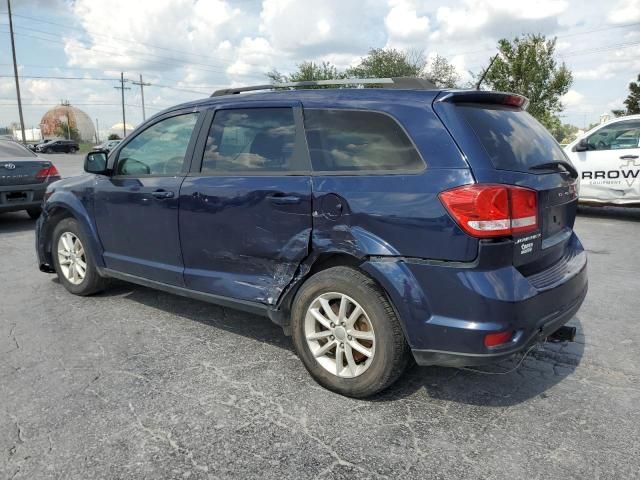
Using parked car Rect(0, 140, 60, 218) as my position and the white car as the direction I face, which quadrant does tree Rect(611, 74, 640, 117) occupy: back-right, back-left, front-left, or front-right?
front-left

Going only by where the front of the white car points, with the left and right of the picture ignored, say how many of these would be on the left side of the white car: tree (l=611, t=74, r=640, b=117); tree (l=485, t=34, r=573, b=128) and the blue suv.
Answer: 1

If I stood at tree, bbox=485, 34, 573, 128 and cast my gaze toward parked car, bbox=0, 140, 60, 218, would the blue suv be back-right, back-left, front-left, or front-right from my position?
front-left

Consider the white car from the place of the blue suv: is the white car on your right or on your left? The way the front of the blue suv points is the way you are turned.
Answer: on your right

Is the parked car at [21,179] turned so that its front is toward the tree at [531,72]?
no

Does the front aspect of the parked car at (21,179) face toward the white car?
no

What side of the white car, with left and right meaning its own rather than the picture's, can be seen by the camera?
left

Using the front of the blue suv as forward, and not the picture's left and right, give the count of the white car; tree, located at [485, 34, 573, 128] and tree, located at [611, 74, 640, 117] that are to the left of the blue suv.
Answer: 0

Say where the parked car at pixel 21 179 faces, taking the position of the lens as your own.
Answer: facing away from the viewer and to the left of the viewer

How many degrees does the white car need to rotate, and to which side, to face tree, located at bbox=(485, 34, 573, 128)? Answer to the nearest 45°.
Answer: approximately 90° to its right

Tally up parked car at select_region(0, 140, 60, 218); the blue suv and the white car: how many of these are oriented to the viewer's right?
0

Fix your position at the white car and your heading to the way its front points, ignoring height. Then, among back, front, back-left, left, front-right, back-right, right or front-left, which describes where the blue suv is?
left

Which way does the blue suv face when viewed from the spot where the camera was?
facing away from the viewer and to the left of the viewer

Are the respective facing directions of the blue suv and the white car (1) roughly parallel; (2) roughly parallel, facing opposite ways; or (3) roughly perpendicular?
roughly parallel
